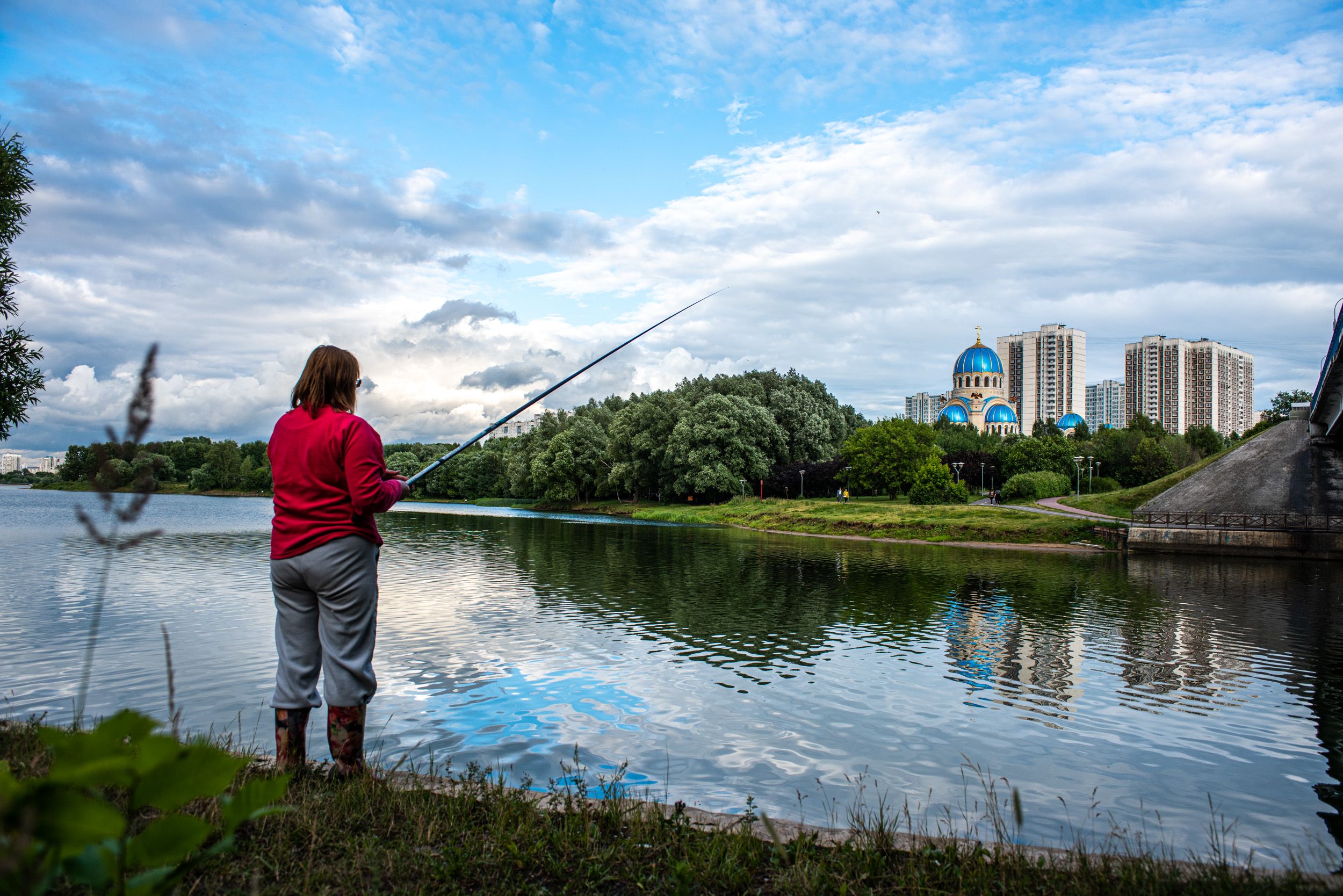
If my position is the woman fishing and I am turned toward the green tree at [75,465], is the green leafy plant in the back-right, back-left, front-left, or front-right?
back-left

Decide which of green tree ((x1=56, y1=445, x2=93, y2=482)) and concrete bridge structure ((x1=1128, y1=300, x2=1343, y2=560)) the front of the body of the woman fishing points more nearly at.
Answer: the concrete bridge structure

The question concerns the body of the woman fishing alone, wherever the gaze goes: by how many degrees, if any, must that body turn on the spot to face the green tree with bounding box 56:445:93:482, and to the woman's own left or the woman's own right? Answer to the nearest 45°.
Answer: approximately 90° to the woman's own left

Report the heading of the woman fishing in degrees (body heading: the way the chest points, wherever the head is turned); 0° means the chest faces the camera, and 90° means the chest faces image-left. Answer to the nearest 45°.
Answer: approximately 225°

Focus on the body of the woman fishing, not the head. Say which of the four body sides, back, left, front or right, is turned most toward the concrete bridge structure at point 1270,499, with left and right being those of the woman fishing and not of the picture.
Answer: front

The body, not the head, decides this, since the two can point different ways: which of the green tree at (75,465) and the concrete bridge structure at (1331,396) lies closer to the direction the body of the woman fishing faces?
the concrete bridge structure

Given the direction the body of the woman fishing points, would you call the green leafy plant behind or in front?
behind

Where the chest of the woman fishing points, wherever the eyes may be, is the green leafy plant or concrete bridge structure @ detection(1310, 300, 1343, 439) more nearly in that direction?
the concrete bridge structure
